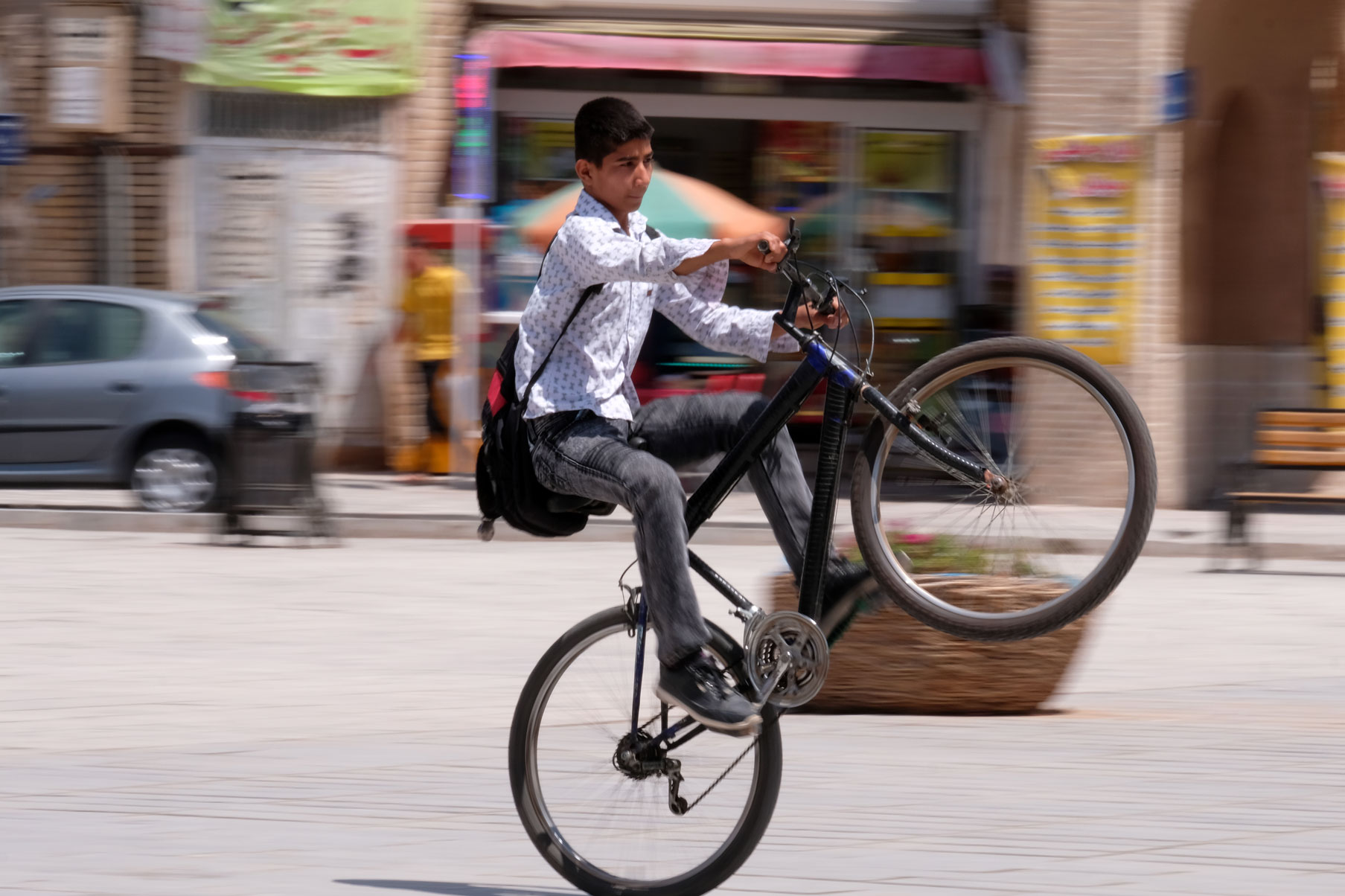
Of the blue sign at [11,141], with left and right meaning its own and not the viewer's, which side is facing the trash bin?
front

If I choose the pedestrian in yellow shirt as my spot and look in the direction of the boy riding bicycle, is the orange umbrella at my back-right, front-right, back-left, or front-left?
front-left

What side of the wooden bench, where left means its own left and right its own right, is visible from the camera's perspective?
front

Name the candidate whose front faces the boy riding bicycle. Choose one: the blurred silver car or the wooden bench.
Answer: the wooden bench

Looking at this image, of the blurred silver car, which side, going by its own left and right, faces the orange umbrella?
back

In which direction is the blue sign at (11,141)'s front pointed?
toward the camera

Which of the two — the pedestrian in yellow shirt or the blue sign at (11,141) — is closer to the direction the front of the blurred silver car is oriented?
the blue sign

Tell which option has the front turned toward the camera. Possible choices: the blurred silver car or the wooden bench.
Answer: the wooden bench

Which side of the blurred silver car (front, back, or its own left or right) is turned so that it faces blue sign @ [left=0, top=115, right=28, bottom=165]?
right

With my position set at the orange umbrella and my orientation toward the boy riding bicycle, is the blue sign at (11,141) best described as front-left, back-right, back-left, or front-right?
back-right

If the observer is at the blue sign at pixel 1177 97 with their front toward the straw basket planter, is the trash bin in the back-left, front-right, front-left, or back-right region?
front-right

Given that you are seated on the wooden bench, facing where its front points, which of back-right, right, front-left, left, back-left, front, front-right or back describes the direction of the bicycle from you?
front

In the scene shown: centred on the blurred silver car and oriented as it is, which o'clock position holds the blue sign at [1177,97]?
The blue sign is roughly at 6 o'clock from the blurred silver car.

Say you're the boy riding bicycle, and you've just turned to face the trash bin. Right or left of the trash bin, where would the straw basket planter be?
right

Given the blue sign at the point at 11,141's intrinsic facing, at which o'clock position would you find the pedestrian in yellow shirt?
The pedestrian in yellow shirt is roughly at 10 o'clock from the blue sign.

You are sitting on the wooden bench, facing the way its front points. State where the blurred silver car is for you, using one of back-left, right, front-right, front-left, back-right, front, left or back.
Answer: right
